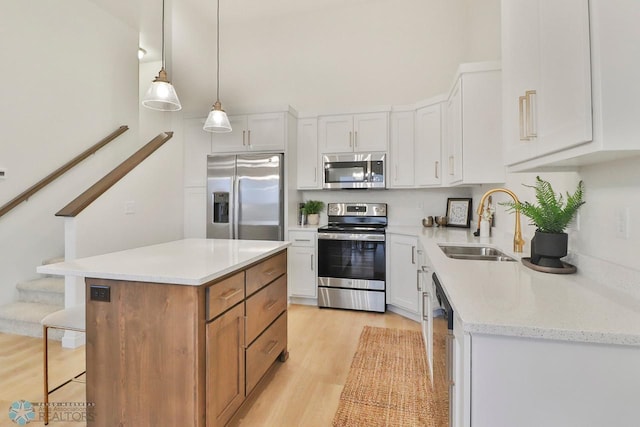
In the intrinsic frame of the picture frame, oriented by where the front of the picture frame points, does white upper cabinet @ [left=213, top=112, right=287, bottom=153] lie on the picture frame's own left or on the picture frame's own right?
on the picture frame's own right

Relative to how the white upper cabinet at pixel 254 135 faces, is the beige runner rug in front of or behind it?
in front

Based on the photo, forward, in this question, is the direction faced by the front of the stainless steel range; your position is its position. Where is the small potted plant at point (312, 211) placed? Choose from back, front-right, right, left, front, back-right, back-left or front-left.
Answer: back-right

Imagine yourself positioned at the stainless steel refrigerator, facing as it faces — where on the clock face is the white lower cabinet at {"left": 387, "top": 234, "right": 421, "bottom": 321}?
The white lower cabinet is roughly at 10 o'clock from the stainless steel refrigerator.

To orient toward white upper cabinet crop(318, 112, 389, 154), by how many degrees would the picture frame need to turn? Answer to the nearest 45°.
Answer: approximately 90° to its right

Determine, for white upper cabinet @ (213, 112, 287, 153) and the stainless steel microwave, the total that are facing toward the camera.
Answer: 2

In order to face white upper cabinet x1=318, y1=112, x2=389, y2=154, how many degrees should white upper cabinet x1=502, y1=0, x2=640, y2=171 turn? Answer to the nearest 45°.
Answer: approximately 90° to its right
